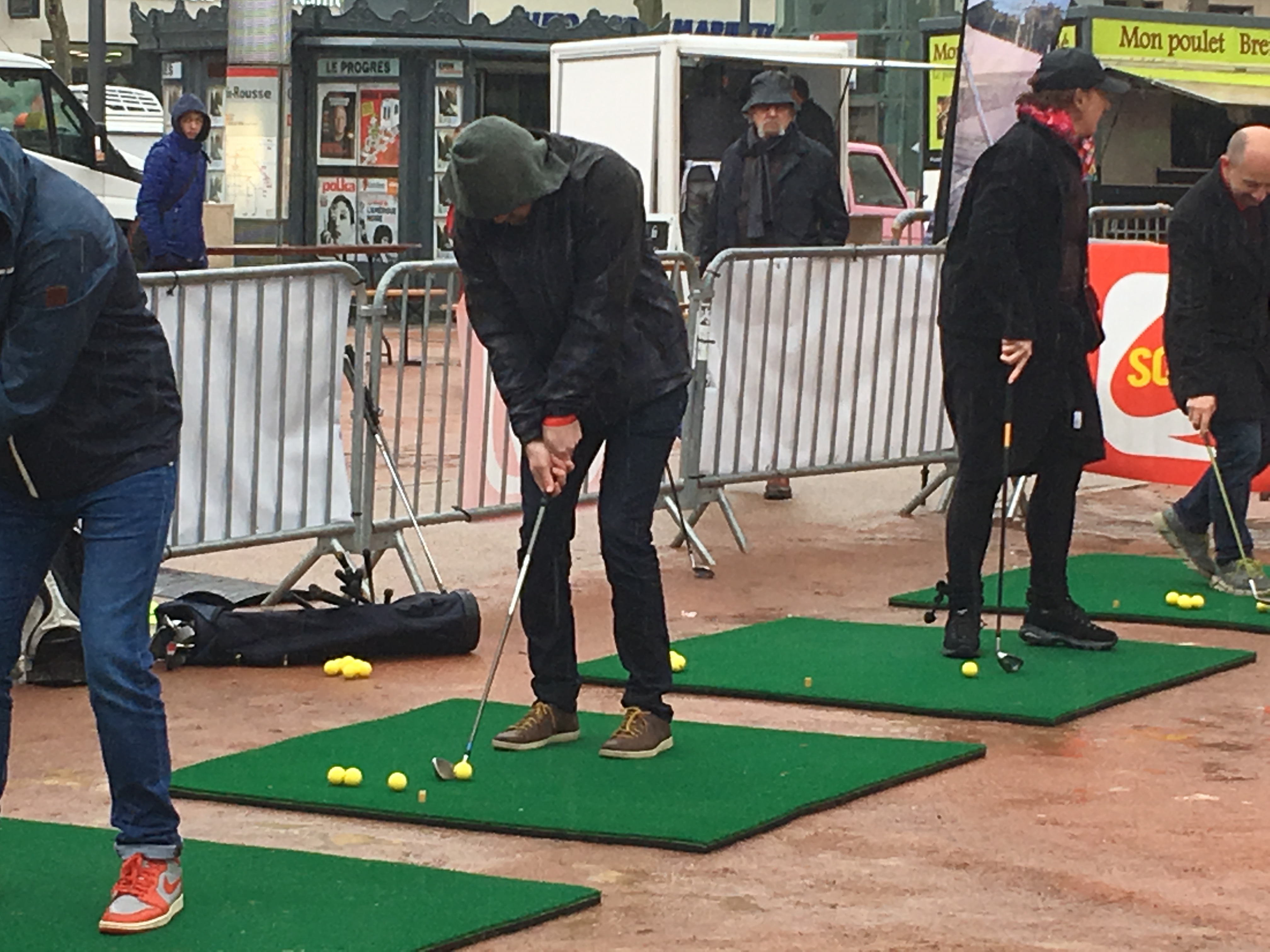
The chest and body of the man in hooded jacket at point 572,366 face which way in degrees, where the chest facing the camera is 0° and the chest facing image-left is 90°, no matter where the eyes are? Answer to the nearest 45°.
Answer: approximately 45°

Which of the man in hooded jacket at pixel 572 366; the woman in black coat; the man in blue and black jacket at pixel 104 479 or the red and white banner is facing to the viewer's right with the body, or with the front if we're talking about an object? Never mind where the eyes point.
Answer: the woman in black coat

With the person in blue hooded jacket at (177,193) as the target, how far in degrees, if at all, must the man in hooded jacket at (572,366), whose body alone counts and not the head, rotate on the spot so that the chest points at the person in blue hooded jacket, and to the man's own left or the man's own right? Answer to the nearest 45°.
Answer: approximately 135° to the man's own right

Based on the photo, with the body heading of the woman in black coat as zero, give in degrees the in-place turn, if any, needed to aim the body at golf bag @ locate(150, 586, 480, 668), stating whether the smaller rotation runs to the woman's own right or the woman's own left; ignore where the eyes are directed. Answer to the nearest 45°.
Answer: approximately 180°

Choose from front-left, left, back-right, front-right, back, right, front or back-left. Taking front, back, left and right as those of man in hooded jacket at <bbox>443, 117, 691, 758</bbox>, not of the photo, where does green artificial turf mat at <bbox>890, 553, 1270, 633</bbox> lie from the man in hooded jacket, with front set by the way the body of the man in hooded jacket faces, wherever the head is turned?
back

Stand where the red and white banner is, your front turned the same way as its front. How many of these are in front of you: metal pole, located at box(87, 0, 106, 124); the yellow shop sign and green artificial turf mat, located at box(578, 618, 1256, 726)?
1

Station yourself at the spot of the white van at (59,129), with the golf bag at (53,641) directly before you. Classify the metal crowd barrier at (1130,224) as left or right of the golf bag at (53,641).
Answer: left

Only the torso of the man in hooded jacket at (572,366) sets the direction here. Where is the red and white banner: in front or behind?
behind

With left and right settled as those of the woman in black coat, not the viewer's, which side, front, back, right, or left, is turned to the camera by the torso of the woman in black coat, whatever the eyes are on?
right
